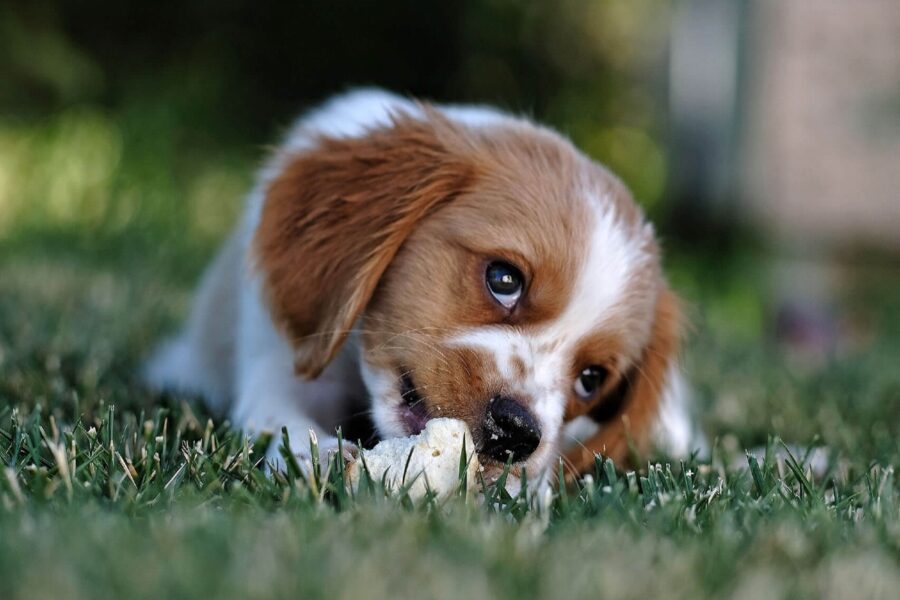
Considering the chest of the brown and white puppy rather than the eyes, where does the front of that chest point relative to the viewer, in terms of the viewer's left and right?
facing the viewer and to the right of the viewer

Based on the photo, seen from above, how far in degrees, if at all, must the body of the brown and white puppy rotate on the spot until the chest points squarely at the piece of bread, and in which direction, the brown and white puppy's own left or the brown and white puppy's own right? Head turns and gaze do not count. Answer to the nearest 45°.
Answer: approximately 45° to the brown and white puppy's own right
